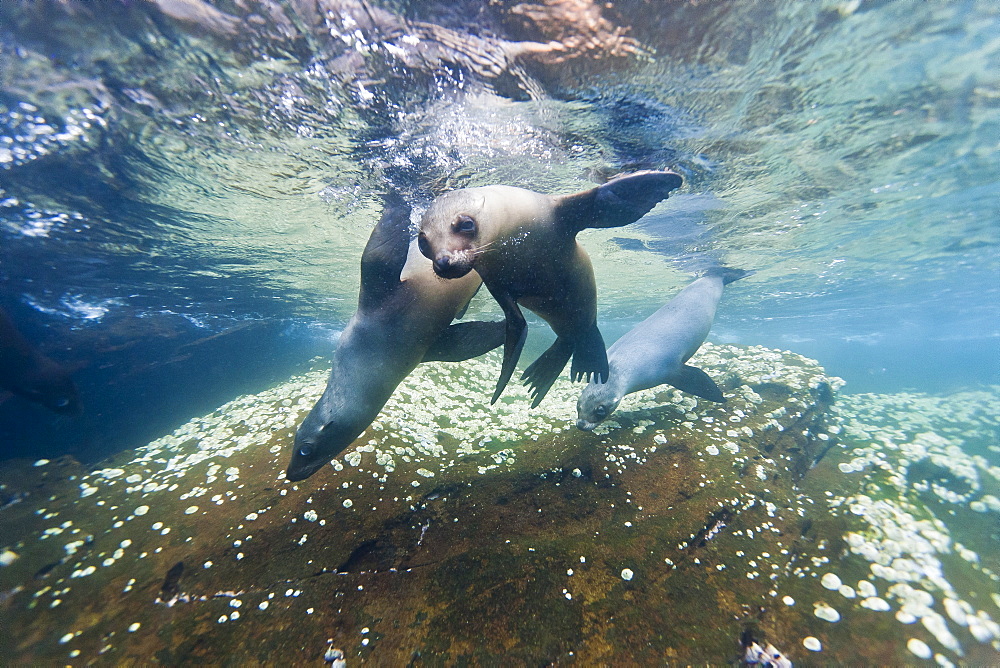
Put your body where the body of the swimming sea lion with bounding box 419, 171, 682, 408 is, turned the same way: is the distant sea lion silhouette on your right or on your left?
on your right
